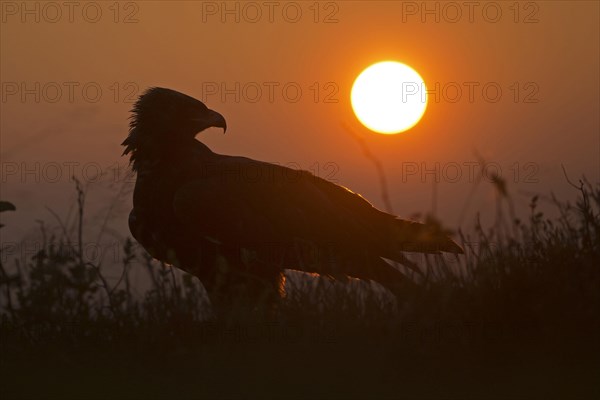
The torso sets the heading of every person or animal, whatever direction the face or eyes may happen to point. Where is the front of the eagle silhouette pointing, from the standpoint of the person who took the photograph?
facing to the left of the viewer
